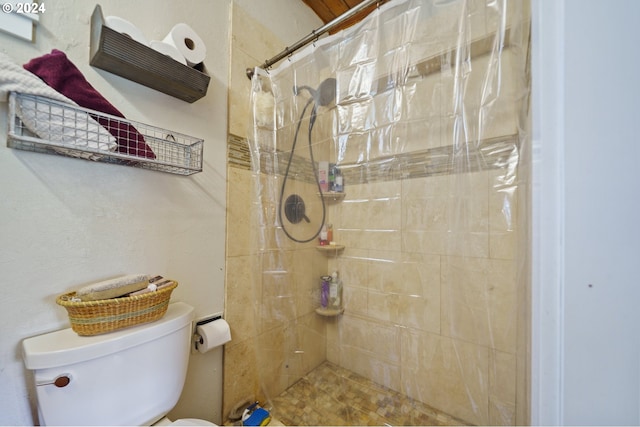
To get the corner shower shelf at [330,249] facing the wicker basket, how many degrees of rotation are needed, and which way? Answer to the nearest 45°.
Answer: approximately 45° to its right

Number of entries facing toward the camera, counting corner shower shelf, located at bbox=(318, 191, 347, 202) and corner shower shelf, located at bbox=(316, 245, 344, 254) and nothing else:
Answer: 2

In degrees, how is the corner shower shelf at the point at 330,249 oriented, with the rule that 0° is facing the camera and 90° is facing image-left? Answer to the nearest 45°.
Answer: approximately 0°

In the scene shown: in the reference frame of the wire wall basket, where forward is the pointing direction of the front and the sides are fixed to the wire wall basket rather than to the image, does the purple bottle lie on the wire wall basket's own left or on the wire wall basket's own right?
on the wire wall basket's own left

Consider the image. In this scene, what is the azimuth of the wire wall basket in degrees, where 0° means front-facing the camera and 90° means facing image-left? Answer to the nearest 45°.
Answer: approximately 315°
